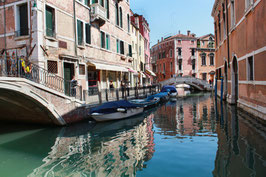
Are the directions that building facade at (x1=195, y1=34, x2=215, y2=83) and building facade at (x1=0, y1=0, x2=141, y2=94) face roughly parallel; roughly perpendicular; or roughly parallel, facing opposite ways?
roughly perpendicular

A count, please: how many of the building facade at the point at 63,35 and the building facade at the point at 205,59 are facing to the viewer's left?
0

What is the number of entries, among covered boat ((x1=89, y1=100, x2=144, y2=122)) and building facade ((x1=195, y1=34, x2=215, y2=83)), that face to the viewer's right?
0

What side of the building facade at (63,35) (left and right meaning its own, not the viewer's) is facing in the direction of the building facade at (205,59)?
left

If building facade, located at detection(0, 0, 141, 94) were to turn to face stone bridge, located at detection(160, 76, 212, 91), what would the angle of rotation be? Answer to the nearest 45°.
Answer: approximately 90° to its left

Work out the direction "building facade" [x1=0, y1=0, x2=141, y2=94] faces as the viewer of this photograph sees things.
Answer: facing the viewer and to the right of the viewer

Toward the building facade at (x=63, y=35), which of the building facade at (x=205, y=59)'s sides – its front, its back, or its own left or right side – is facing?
front

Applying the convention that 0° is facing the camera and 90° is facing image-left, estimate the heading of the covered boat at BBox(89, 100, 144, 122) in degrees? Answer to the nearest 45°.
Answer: approximately 45°

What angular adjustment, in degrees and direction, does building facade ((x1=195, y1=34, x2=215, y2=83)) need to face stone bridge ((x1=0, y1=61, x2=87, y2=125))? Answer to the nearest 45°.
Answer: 0° — it already faces it

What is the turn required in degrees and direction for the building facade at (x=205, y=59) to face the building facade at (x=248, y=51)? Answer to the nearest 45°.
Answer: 0° — it already faces it

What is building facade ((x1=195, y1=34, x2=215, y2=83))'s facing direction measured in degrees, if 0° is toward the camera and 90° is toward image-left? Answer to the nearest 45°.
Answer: approximately 0°
